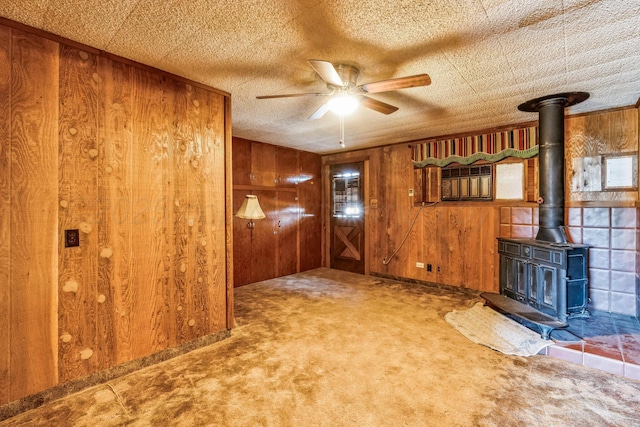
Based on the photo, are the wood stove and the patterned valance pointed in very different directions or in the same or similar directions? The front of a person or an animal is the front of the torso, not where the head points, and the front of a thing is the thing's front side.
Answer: same or similar directions

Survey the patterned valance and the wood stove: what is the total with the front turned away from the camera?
0

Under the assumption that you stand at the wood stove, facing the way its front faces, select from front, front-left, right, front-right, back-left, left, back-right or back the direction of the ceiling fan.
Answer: front

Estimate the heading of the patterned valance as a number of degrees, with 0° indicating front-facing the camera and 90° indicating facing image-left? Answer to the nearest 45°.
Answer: approximately 45°

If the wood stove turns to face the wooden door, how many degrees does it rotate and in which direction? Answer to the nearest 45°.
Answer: approximately 45° to its right

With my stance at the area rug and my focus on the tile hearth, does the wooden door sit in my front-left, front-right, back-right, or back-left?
back-left

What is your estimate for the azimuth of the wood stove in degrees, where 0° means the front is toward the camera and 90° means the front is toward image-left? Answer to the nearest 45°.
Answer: approximately 45°
